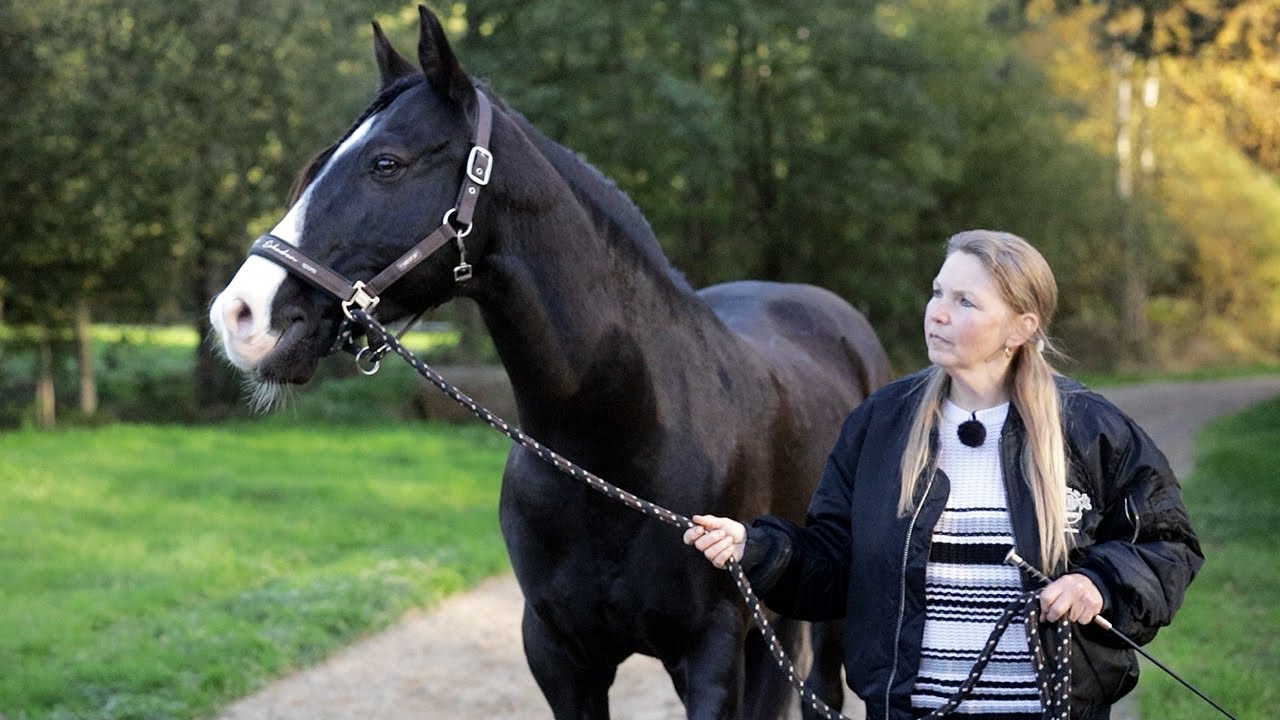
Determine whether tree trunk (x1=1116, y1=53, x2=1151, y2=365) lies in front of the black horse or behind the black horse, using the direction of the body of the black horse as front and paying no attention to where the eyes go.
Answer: behind

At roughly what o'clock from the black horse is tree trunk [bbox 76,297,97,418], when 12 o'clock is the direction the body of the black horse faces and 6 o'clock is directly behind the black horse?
The tree trunk is roughly at 4 o'clock from the black horse.

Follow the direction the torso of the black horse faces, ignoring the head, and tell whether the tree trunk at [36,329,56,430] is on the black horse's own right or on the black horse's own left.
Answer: on the black horse's own right

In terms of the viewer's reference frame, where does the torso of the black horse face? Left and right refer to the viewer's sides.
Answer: facing the viewer and to the left of the viewer

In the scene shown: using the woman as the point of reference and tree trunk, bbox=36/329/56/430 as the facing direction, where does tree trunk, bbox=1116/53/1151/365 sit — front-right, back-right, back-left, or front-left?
front-right

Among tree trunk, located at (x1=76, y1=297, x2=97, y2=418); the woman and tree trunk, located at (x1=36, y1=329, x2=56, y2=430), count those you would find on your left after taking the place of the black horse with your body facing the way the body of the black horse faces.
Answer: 1

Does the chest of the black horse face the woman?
no
